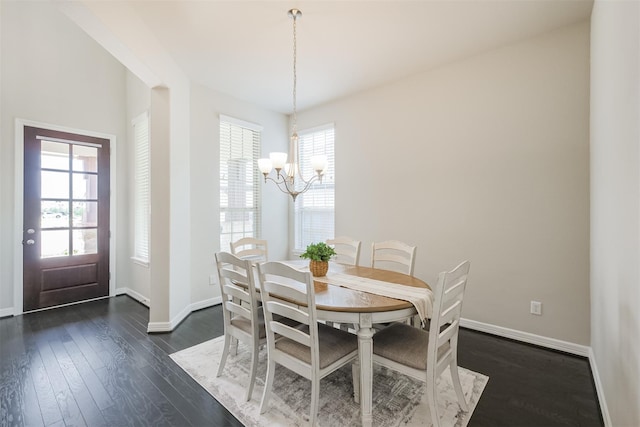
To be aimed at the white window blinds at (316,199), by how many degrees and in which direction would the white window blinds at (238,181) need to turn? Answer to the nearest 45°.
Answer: approximately 45° to its left

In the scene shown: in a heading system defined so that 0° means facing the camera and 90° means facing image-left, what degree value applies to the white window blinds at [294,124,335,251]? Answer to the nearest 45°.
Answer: approximately 45°

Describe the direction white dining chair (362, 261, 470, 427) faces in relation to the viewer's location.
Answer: facing away from the viewer and to the left of the viewer

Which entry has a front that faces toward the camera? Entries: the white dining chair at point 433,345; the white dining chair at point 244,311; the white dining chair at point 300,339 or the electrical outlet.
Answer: the electrical outlet

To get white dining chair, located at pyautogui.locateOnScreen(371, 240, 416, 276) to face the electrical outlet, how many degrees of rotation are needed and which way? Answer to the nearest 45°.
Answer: approximately 135° to its left

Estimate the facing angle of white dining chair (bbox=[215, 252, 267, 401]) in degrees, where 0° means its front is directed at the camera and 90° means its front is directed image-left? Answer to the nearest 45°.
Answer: approximately 225°
